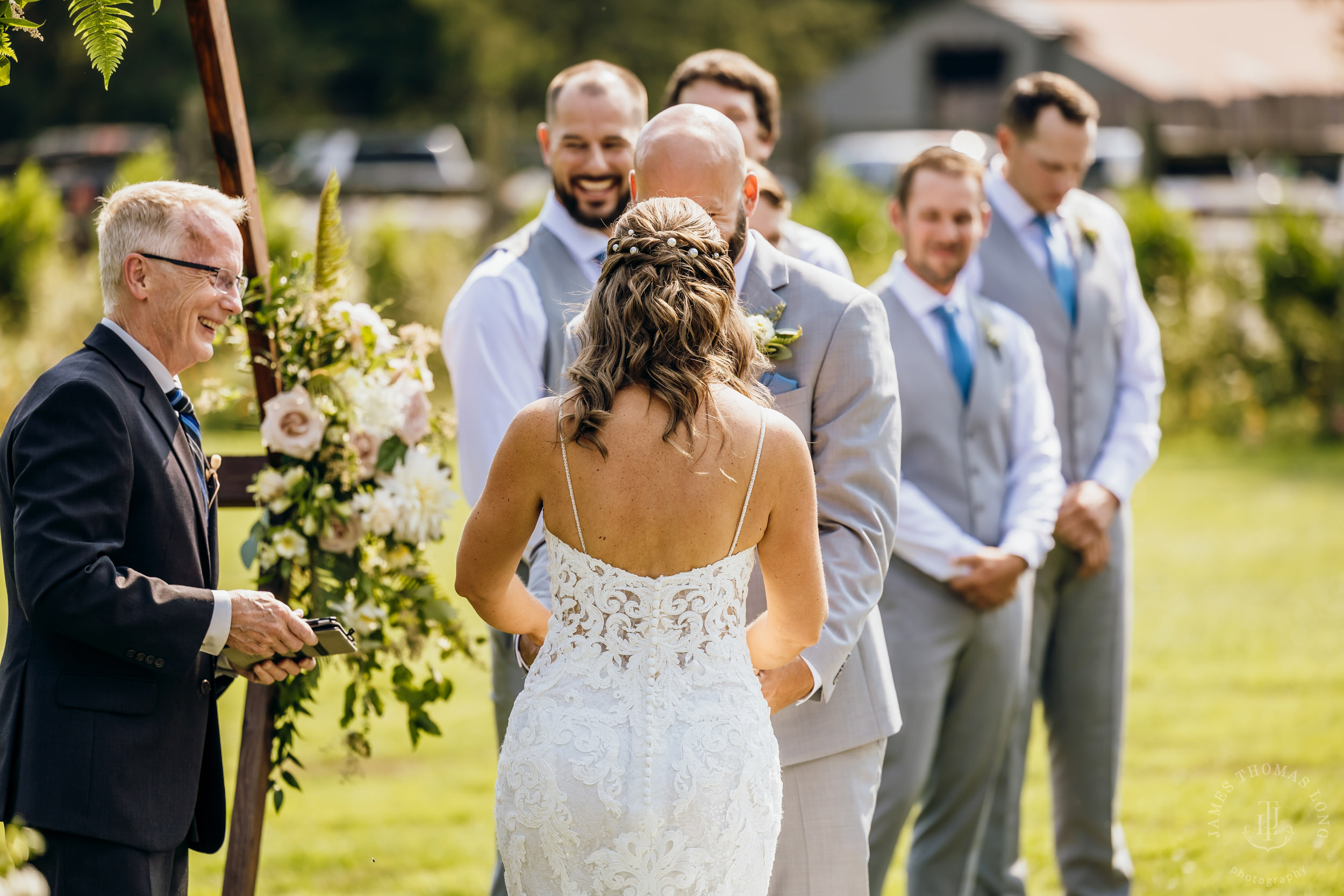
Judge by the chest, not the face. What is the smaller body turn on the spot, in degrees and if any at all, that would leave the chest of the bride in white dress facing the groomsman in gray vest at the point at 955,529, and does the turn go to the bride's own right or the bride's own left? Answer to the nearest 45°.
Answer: approximately 45° to the bride's own right

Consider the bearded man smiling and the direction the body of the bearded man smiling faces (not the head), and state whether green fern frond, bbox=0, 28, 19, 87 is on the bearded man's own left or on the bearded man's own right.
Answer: on the bearded man's own right

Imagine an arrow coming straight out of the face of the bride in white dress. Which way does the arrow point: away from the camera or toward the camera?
away from the camera

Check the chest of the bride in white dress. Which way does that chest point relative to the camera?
away from the camera

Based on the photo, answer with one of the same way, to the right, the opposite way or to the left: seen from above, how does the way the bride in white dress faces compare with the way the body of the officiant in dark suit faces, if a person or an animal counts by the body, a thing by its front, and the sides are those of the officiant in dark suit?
to the left

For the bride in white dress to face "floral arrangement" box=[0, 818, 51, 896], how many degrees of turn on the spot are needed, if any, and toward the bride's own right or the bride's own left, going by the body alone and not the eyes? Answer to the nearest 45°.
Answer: approximately 135° to the bride's own left

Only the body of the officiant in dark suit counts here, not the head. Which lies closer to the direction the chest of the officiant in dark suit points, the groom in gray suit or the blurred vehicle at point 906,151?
the groom in gray suit
